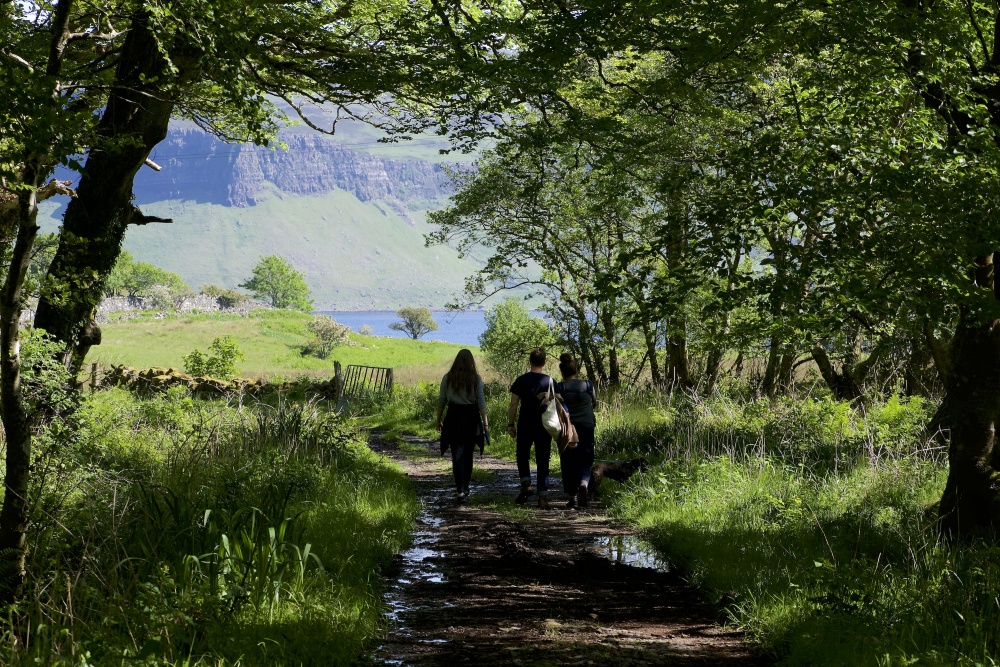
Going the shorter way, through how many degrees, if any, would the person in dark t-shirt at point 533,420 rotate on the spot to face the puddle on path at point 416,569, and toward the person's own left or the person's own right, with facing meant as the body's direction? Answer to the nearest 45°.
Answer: approximately 180°

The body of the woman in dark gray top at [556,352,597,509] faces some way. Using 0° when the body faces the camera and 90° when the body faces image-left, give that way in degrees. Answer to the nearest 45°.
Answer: approximately 180°

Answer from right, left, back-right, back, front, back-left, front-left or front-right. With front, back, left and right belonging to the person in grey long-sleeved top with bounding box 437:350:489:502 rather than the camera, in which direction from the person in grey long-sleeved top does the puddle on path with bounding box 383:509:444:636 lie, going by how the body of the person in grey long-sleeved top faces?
back

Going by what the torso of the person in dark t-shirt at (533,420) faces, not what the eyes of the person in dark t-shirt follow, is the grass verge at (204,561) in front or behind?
behind

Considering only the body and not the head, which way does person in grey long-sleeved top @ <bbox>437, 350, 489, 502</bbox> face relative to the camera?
away from the camera

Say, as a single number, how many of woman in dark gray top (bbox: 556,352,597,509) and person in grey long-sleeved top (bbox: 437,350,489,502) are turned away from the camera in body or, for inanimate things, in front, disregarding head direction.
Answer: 2

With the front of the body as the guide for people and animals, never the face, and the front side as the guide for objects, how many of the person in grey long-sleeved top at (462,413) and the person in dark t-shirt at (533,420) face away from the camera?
2

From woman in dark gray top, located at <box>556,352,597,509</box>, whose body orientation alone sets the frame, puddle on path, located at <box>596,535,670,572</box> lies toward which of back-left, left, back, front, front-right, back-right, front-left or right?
back

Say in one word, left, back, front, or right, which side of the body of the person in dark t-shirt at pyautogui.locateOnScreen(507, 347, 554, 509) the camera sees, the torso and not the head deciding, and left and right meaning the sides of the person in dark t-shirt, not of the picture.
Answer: back
